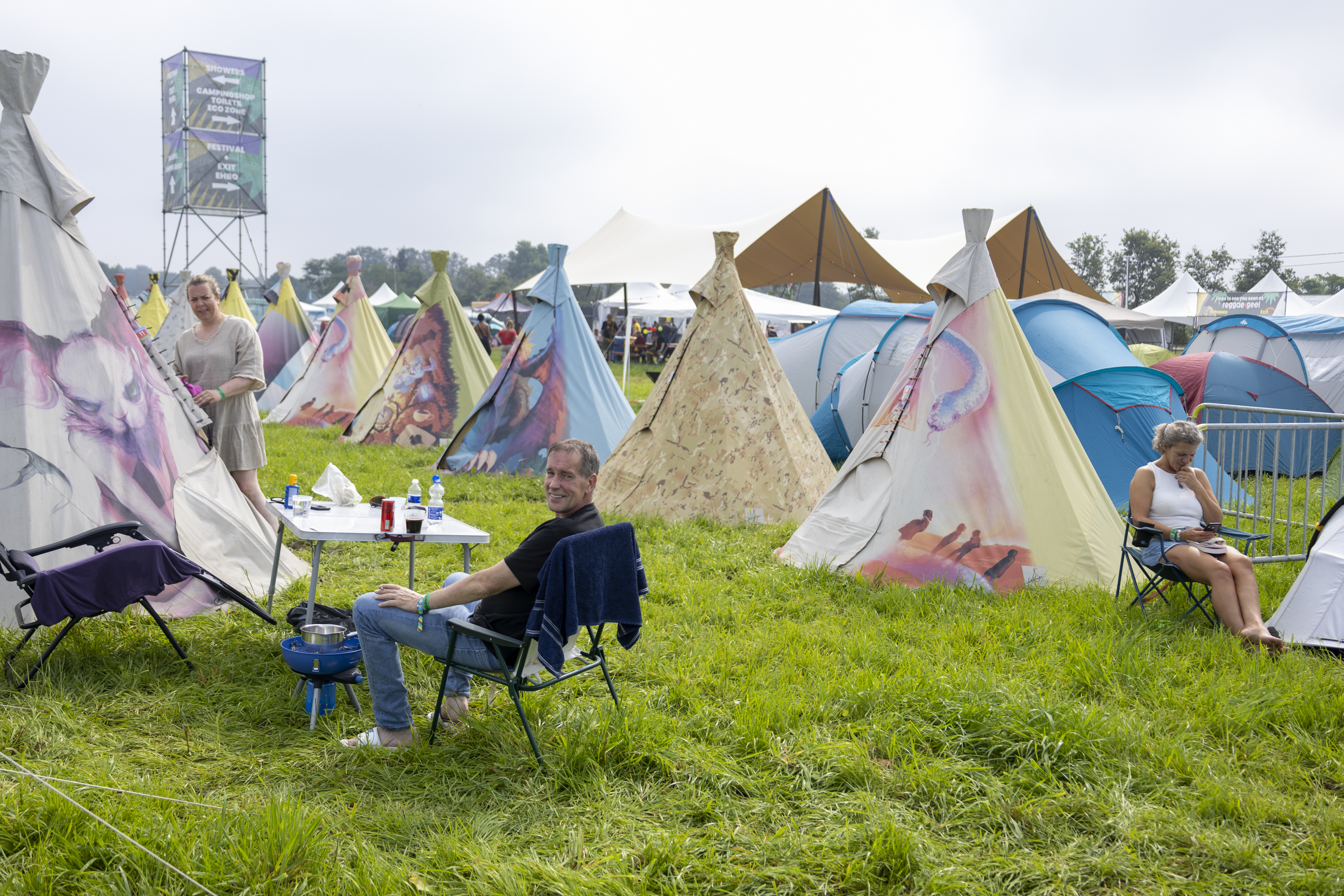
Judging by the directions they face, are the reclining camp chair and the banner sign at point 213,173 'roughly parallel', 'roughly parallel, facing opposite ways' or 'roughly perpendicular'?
roughly perpendicular

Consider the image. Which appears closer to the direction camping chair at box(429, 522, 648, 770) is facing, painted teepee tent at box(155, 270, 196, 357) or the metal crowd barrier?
the painted teepee tent

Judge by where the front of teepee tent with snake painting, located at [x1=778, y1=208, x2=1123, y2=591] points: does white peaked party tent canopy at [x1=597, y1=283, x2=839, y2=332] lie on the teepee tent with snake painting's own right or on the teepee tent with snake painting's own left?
on the teepee tent with snake painting's own right

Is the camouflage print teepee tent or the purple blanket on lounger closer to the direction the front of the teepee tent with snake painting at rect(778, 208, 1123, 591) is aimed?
the purple blanket on lounger

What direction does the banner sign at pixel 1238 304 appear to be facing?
toward the camera

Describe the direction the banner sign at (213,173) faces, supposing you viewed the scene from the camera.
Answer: facing the viewer

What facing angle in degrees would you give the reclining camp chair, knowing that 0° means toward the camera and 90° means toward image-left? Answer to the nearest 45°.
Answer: approximately 270°

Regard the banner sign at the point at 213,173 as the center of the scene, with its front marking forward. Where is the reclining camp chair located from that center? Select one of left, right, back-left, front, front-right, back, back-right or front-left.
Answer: front

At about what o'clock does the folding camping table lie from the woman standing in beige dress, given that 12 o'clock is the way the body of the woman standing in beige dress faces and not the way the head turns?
The folding camping table is roughly at 10 o'clock from the woman standing in beige dress.

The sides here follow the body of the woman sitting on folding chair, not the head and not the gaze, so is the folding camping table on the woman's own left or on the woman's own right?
on the woman's own right
